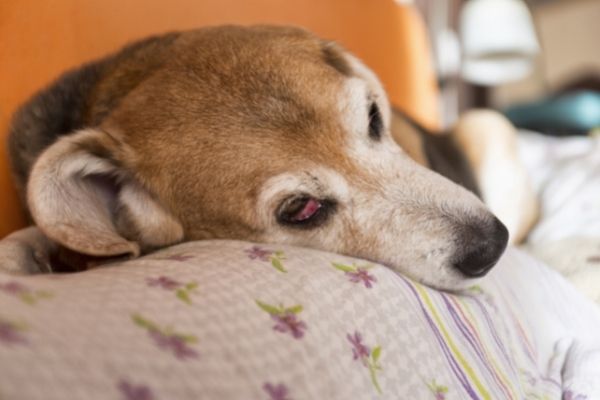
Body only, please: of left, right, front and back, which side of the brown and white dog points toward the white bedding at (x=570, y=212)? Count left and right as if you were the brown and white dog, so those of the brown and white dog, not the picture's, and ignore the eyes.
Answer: left
